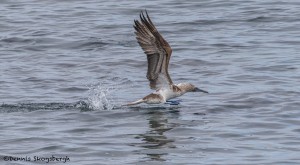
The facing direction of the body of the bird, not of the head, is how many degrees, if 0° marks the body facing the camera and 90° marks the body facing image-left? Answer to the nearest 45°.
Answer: approximately 270°

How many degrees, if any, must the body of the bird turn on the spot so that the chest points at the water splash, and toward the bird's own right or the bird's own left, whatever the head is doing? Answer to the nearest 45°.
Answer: approximately 135° to the bird's own left
